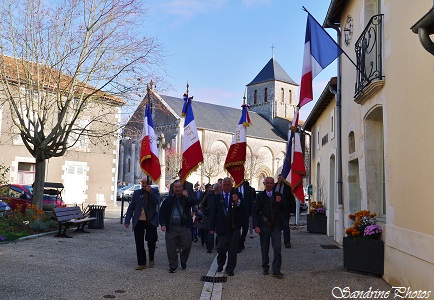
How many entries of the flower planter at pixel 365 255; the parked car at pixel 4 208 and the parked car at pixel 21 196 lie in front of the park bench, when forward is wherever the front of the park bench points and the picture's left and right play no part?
1

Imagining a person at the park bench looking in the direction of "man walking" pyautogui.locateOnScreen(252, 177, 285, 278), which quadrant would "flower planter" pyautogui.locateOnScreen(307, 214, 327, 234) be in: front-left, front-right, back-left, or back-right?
front-left

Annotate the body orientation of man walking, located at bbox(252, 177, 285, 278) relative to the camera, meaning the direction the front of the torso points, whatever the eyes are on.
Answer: toward the camera

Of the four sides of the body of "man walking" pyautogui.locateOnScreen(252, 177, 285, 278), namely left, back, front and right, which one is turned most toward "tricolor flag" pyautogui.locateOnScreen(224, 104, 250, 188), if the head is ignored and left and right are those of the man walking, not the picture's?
right

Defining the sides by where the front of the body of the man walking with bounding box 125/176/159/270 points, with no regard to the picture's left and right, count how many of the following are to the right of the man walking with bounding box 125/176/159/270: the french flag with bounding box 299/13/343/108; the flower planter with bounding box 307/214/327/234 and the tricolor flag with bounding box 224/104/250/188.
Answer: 0

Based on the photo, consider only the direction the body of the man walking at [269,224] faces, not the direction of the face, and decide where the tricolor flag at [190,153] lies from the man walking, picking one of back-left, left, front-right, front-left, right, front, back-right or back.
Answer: back-right

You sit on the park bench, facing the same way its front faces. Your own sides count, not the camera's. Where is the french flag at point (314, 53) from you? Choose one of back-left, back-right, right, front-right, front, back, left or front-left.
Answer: front

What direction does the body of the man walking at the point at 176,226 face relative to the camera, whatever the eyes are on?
toward the camera

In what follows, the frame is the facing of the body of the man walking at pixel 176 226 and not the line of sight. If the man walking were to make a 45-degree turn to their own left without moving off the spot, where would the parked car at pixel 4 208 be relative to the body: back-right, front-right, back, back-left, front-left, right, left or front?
back

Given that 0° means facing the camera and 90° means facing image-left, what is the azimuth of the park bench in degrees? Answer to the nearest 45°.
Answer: approximately 315°

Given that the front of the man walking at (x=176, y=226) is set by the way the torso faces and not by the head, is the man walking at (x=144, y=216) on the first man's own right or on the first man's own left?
on the first man's own right

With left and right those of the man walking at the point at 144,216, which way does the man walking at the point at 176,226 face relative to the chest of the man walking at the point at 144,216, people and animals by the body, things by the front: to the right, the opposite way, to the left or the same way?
the same way

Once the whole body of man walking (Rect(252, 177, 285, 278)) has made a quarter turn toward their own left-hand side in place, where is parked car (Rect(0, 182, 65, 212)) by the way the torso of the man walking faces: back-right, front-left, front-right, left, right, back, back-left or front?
back-left

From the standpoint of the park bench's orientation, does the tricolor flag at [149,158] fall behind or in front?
in front

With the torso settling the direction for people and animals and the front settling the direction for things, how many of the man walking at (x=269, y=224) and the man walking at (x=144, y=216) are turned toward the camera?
2

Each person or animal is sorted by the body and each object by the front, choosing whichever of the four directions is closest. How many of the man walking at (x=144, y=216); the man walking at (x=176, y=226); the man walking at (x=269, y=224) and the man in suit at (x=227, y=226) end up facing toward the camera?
4
